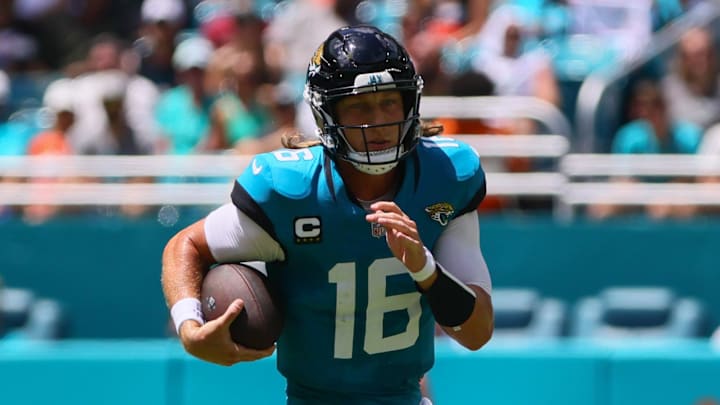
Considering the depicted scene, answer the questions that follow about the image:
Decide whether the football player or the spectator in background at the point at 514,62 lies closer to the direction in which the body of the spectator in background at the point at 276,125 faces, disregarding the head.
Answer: the football player

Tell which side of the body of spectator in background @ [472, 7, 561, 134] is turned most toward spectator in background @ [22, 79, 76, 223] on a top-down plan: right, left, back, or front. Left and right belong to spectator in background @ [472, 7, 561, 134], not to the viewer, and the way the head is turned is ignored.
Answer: right

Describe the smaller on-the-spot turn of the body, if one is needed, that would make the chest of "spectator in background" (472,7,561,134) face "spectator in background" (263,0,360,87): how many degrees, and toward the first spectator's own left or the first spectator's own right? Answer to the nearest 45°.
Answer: approximately 90° to the first spectator's own right

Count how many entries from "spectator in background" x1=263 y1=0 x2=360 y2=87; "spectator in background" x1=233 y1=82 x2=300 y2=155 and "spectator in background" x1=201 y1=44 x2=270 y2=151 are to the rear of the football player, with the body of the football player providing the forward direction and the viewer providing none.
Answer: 3

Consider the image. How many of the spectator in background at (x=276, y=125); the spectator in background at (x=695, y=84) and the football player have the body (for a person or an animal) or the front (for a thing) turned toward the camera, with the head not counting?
3

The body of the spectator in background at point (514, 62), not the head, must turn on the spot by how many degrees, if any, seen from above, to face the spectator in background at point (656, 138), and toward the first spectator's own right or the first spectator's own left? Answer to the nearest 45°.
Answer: approximately 45° to the first spectator's own left

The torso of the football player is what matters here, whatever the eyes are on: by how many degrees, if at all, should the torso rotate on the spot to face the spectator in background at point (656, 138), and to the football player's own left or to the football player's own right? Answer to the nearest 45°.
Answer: approximately 135° to the football player's own left

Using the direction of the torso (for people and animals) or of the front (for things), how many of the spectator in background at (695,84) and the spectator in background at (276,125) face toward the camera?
2

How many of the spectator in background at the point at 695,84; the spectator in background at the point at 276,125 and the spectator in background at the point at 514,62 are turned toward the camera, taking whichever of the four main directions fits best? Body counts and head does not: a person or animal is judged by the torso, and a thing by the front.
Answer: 3

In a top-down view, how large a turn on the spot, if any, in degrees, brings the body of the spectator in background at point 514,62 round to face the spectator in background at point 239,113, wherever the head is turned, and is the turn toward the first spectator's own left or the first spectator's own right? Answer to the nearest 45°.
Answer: approximately 45° to the first spectator's own right

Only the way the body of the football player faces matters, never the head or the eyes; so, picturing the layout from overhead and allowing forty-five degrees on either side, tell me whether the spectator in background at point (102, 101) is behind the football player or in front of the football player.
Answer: behind

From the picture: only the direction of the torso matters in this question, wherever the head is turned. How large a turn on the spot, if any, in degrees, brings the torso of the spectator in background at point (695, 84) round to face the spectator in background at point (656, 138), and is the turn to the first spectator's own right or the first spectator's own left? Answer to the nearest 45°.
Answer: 0° — they already face them

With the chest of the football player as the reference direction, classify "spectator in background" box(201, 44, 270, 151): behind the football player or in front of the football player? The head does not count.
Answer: behind

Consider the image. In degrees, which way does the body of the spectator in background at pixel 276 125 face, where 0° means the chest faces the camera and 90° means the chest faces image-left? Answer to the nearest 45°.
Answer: approximately 0°

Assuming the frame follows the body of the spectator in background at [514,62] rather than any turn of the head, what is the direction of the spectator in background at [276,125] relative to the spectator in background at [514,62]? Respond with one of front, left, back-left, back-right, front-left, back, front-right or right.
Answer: front-right
